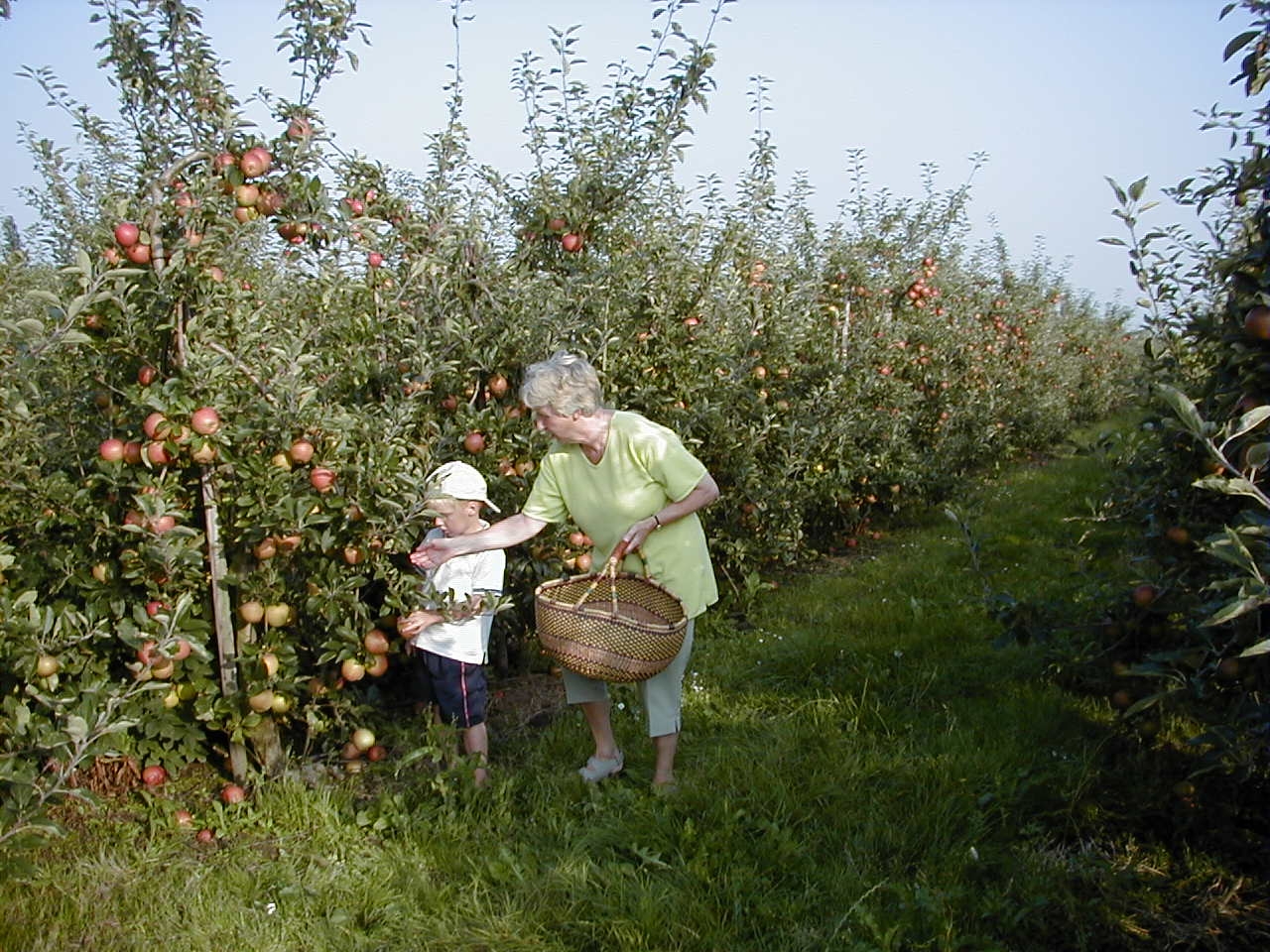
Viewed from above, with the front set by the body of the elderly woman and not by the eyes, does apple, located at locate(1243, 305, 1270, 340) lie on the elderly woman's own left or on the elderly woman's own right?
on the elderly woman's own left

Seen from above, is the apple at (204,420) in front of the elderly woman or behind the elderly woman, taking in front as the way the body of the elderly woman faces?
in front

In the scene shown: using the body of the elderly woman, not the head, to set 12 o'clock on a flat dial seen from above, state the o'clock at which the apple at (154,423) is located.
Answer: The apple is roughly at 1 o'clock from the elderly woman.

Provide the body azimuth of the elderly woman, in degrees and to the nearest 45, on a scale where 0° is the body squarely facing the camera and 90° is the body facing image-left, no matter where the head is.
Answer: approximately 45°

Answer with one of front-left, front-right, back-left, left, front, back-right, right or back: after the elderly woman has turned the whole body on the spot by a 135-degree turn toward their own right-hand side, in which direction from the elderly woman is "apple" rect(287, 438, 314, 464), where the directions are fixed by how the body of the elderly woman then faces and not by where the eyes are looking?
left

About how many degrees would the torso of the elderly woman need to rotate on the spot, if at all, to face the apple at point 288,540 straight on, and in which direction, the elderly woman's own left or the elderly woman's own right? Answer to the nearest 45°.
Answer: approximately 45° to the elderly woman's own right

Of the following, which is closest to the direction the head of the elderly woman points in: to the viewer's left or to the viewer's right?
to the viewer's left

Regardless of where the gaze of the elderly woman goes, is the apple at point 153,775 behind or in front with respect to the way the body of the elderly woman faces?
in front
